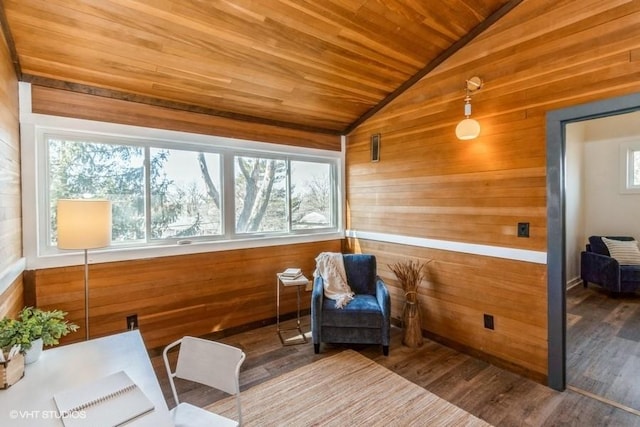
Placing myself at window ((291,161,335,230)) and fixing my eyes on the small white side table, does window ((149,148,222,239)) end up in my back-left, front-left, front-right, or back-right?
front-right

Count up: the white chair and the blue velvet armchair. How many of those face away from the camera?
0

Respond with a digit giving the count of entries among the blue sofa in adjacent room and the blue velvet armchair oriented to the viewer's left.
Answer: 0

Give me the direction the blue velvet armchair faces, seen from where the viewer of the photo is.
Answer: facing the viewer

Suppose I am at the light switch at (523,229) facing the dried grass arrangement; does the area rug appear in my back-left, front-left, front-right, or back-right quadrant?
front-left

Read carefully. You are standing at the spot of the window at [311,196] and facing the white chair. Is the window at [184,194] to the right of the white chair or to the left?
right

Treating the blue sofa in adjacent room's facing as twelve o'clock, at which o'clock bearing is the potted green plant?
The potted green plant is roughly at 2 o'clock from the blue sofa in adjacent room.

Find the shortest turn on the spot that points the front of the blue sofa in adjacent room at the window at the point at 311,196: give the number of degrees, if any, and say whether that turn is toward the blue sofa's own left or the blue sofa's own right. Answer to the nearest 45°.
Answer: approximately 90° to the blue sofa's own right

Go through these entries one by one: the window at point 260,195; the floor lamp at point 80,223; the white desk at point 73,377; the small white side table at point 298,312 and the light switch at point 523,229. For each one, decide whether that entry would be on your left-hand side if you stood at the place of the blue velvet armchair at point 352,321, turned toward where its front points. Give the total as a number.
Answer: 1

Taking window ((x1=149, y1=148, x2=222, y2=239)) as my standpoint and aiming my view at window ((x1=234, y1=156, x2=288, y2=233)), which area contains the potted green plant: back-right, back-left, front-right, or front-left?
back-right

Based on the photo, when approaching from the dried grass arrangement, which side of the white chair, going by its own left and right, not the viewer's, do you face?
back

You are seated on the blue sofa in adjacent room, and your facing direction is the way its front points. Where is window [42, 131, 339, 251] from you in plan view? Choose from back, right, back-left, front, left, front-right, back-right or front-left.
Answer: right

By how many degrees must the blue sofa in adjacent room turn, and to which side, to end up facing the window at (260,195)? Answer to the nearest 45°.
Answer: approximately 90° to its right

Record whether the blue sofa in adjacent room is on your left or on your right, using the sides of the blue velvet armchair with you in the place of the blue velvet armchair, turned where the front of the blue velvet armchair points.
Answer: on your left
